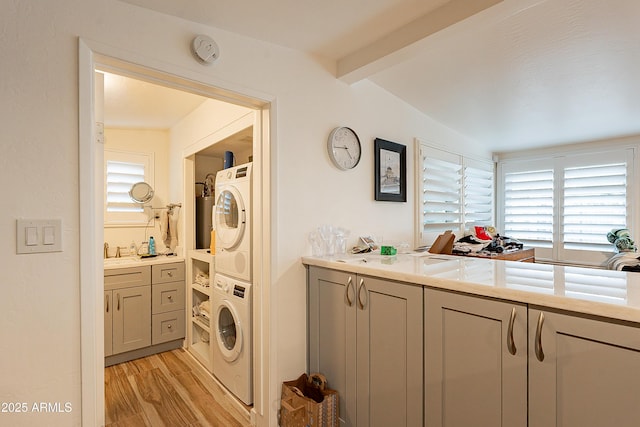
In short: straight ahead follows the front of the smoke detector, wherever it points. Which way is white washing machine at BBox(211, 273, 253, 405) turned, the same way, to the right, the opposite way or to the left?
to the right

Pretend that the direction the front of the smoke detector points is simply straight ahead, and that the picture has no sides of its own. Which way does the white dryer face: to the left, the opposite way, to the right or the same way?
to the right

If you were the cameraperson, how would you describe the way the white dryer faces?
facing the viewer and to the left of the viewer

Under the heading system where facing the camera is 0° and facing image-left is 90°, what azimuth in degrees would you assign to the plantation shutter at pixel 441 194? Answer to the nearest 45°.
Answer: approximately 315°

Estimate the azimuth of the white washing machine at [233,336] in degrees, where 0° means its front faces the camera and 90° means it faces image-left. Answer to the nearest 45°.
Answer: approximately 45°

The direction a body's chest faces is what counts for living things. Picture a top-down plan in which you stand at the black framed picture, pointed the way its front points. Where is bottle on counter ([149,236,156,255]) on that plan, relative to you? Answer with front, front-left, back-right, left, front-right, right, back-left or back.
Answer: back-right

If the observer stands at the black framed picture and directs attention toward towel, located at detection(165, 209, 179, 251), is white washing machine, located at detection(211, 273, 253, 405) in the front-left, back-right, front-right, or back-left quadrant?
front-left

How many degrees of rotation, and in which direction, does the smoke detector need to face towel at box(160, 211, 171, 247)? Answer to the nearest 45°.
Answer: approximately 135° to its left

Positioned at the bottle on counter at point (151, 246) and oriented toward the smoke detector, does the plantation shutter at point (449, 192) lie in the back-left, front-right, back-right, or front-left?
front-left

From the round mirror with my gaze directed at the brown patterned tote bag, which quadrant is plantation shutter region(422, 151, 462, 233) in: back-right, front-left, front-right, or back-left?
front-left
